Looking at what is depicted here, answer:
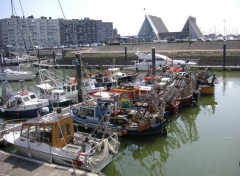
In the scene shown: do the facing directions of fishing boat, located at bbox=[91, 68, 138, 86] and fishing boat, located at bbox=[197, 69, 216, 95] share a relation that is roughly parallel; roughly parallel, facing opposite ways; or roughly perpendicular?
roughly perpendicular

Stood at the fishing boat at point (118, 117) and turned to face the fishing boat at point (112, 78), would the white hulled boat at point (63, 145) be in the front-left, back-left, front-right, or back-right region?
back-left

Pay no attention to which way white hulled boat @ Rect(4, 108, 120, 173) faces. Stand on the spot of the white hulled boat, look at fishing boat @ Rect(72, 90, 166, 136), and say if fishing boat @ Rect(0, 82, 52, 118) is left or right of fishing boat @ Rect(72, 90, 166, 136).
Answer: left

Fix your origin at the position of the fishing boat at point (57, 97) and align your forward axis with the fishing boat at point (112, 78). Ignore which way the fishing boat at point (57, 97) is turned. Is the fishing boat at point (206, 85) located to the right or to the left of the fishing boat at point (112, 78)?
right

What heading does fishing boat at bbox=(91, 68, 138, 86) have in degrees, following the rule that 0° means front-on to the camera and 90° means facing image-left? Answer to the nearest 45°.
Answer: approximately 270°

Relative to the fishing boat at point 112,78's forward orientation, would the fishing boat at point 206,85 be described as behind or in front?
in front
